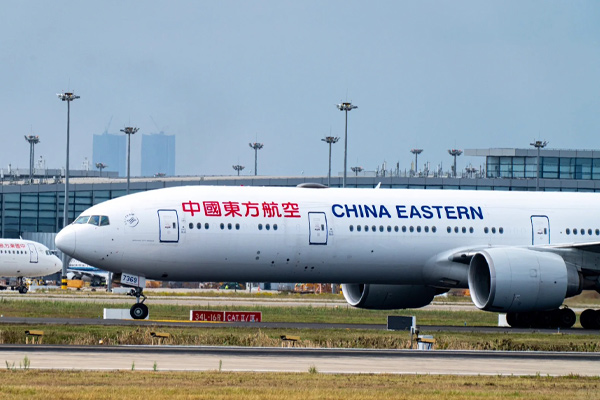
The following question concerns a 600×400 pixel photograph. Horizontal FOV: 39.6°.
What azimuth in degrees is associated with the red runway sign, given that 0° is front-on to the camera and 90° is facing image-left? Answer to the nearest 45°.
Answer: approximately 0°
